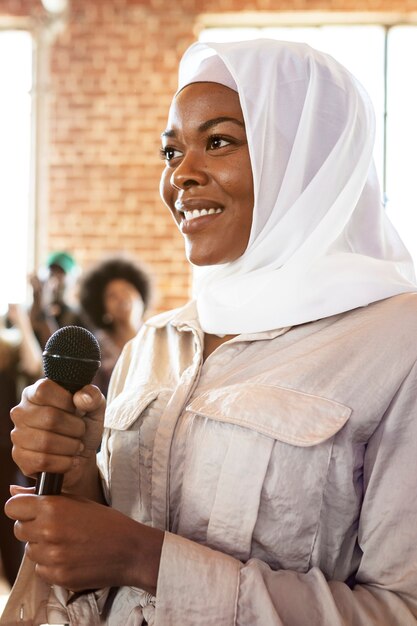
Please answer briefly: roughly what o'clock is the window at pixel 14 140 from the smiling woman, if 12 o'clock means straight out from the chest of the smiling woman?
The window is roughly at 4 o'clock from the smiling woman.

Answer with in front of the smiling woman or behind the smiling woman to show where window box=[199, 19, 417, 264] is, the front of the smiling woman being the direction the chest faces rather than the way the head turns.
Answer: behind

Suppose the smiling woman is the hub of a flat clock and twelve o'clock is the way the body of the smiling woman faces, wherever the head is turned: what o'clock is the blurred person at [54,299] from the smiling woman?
The blurred person is roughly at 4 o'clock from the smiling woman.

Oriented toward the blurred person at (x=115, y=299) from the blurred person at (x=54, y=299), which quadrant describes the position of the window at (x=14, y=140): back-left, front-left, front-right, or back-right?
back-left

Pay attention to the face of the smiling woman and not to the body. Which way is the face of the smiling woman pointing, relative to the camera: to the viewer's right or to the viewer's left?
to the viewer's left

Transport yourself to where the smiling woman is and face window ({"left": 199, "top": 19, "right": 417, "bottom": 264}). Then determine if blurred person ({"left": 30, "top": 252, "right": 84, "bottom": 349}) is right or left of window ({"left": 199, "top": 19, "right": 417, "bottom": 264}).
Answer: left

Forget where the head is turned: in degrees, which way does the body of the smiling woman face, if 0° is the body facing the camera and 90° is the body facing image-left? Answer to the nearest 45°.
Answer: approximately 45°

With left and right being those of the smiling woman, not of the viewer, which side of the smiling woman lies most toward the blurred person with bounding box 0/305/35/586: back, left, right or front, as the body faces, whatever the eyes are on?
right

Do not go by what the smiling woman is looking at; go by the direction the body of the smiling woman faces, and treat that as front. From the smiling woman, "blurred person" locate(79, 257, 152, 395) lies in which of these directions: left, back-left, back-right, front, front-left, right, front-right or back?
back-right
